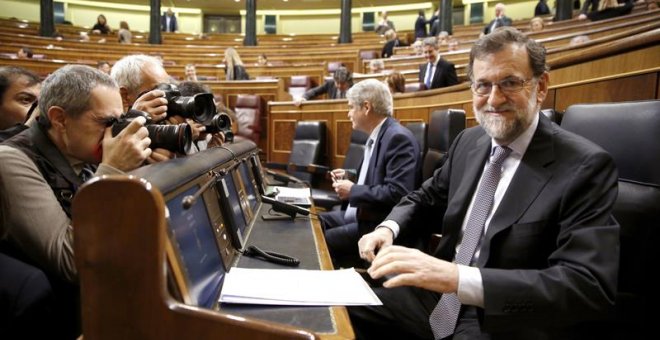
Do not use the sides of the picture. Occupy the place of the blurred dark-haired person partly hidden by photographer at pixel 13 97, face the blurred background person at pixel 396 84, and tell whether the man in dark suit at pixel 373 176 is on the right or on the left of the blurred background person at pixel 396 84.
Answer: right

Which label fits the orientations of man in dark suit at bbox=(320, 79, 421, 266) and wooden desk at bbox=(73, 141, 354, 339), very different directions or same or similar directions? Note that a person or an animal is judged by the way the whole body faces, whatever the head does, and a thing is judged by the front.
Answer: very different directions

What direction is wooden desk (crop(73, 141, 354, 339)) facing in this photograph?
to the viewer's right

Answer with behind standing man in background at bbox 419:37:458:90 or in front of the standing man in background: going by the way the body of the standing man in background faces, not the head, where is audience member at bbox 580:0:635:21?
behind

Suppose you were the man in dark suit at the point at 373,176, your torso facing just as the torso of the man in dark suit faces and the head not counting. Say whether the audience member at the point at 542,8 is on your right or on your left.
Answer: on your right

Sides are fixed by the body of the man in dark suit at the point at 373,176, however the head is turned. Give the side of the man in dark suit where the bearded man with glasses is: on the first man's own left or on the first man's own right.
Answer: on the first man's own left

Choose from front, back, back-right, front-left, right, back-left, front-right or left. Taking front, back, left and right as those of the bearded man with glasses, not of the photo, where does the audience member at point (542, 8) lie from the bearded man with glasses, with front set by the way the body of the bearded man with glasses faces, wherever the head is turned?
back-right

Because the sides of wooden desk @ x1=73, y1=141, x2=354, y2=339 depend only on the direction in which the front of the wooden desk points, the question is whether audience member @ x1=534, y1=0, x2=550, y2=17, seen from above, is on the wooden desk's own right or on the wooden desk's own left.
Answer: on the wooden desk's own left

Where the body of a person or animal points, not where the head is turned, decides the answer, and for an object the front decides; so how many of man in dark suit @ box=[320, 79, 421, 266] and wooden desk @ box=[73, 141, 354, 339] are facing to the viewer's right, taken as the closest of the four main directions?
1

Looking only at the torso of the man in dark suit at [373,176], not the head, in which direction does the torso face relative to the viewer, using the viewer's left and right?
facing to the left of the viewer
